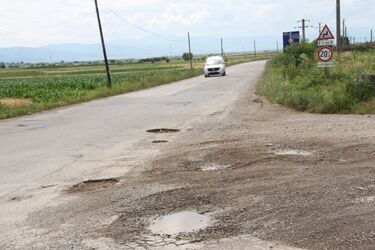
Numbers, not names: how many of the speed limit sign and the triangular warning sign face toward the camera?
2

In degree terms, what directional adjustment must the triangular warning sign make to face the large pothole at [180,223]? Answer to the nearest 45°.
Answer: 0° — it already faces it

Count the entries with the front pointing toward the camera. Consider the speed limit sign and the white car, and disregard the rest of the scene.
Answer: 2

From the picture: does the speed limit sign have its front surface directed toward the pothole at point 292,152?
yes

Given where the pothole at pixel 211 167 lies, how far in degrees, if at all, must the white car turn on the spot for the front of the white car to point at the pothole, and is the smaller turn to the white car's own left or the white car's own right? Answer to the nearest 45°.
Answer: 0° — it already faces it

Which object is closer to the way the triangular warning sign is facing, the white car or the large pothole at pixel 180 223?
the large pothole

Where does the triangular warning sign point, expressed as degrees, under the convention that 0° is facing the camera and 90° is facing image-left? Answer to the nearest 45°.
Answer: approximately 0°

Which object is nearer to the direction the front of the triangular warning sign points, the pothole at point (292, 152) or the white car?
the pothole

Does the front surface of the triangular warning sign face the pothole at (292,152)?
yes

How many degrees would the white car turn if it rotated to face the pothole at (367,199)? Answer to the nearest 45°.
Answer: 0° — it already faces it

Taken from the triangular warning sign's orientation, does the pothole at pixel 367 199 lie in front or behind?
in front

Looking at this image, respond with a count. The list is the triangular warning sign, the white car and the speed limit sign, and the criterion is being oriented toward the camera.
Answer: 3
